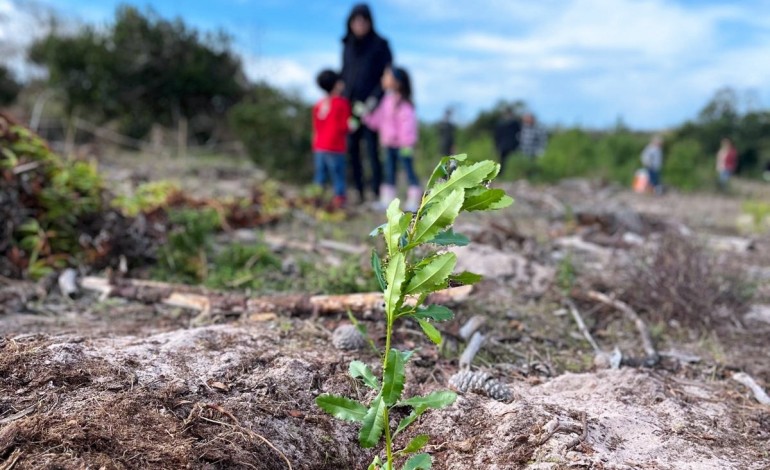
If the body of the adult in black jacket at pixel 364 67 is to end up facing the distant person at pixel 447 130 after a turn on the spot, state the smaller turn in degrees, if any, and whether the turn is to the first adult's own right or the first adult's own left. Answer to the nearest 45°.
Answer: approximately 180°

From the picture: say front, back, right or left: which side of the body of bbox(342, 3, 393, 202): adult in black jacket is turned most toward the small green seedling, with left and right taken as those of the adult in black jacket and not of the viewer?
front

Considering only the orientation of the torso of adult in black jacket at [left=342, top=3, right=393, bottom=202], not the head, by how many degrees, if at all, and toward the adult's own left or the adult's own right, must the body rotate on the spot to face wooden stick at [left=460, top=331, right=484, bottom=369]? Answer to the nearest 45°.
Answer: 0° — they already face it

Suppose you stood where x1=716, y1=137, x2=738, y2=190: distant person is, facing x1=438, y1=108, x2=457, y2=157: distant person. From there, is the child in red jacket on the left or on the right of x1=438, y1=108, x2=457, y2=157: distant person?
left

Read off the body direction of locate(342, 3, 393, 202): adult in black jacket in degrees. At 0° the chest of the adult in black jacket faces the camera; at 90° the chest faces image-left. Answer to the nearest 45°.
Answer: approximately 0°

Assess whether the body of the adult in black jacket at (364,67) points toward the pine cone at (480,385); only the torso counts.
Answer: yes

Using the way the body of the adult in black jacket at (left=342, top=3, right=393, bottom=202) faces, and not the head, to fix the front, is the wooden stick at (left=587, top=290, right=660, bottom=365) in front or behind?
in front

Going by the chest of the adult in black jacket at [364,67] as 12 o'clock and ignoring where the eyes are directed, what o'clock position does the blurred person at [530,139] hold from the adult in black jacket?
The blurred person is roughly at 7 o'clock from the adult in black jacket.

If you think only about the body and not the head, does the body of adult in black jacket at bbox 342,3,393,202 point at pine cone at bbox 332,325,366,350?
yes
